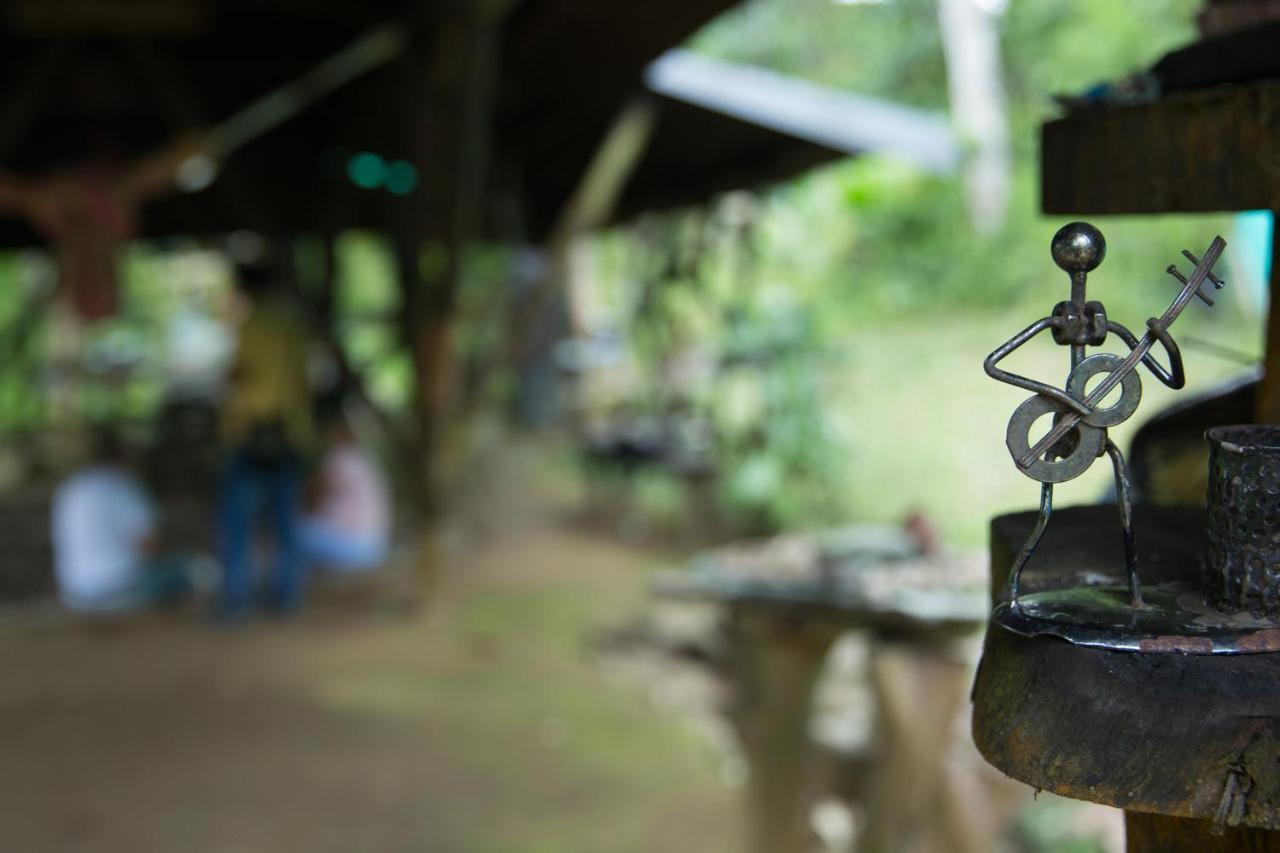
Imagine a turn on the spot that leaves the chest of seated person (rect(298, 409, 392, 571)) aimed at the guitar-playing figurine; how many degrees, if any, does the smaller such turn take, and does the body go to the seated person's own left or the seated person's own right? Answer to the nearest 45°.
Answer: approximately 90° to the seated person's own left

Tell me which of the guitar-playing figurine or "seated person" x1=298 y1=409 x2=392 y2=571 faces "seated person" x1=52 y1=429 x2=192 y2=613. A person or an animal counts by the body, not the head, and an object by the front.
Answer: "seated person" x1=298 y1=409 x2=392 y2=571

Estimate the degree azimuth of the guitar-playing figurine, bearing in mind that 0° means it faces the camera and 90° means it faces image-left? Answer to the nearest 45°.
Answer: approximately 0°

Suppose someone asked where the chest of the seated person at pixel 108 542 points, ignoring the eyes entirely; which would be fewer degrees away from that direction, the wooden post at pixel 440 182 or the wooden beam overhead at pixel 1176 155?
the wooden post

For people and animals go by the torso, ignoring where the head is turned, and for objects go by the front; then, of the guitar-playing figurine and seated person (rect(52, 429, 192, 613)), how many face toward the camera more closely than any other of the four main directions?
1

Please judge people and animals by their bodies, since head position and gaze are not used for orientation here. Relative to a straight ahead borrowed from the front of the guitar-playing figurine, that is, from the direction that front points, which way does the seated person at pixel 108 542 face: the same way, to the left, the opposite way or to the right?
the opposite way

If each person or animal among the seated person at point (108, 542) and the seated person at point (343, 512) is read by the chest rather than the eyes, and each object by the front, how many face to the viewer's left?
1

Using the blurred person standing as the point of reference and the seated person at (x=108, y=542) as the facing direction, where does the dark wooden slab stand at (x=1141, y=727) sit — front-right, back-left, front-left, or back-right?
back-left

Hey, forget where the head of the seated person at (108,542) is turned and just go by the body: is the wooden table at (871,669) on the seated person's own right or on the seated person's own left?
on the seated person's own right

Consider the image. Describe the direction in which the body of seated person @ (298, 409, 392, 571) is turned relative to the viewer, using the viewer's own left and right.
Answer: facing to the left of the viewer

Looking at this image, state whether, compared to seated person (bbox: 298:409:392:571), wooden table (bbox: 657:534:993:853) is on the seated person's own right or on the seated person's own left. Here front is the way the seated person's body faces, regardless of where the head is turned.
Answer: on the seated person's own left

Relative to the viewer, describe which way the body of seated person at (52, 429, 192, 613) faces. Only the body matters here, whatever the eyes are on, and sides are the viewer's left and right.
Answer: facing away from the viewer and to the right of the viewer

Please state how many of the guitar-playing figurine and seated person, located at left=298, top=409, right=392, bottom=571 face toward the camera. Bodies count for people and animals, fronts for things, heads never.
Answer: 1
